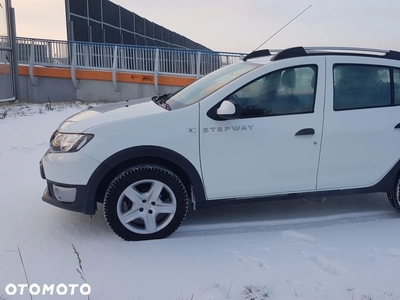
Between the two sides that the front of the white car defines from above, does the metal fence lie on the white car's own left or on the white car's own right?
on the white car's own right

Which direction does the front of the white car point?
to the viewer's left

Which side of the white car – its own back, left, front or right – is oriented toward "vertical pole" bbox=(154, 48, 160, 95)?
right

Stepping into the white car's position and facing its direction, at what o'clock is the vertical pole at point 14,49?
The vertical pole is roughly at 2 o'clock from the white car.
